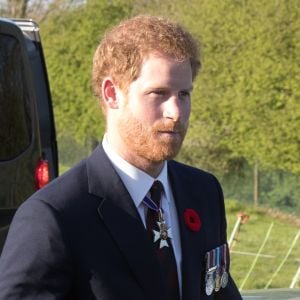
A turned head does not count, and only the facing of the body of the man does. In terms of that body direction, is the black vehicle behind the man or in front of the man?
behind

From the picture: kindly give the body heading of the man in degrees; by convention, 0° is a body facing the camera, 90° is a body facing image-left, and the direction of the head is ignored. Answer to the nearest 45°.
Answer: approximately 315°
